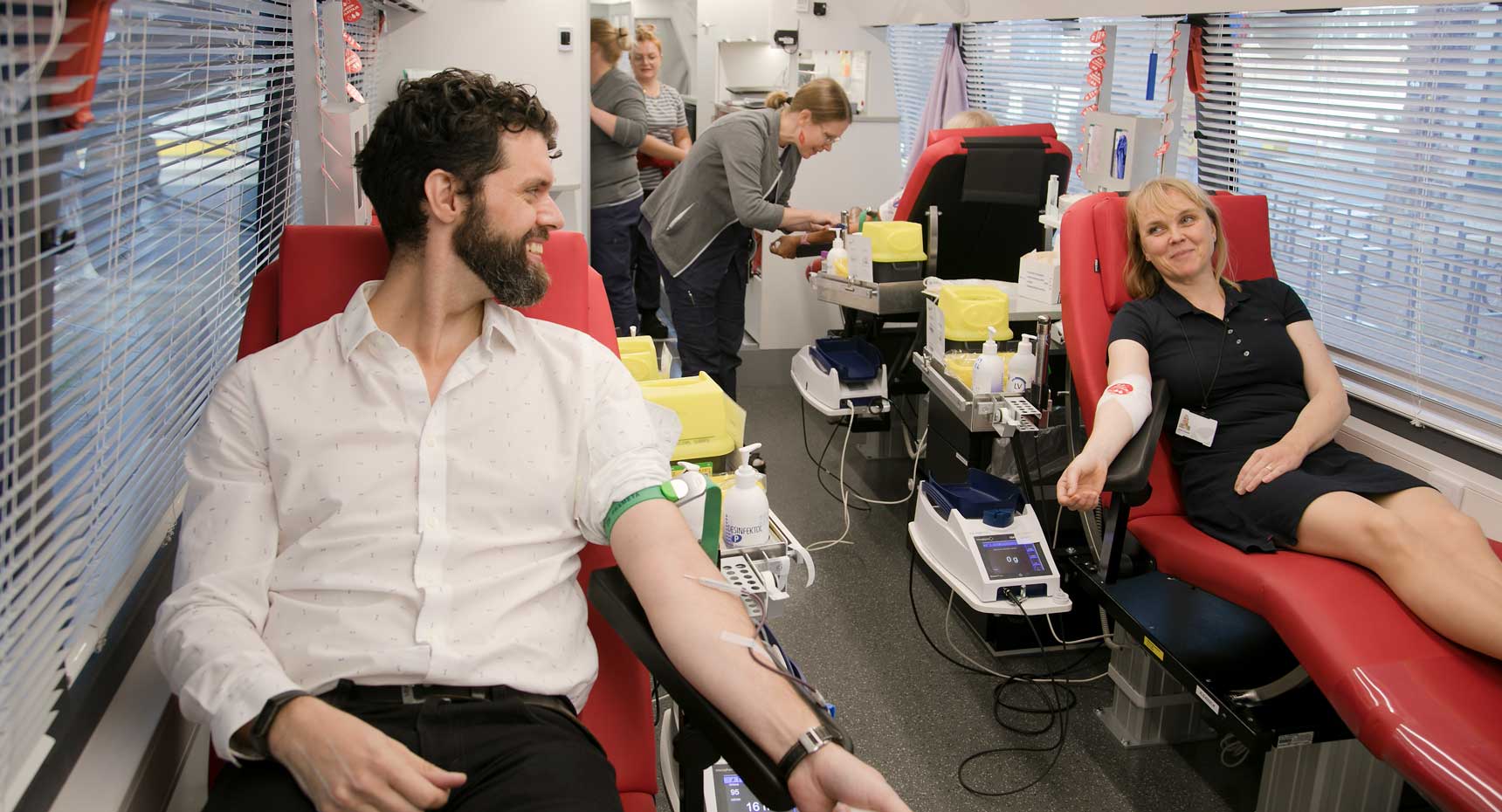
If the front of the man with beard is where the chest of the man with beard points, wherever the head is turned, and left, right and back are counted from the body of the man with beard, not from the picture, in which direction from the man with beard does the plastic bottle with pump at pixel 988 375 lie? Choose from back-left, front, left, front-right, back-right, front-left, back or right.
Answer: back-left

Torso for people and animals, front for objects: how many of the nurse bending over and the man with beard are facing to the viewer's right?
1

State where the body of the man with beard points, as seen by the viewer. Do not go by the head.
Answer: toward the camera

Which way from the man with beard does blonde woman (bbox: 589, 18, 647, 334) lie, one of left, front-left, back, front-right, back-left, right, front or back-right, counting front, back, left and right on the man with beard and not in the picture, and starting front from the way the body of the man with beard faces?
back

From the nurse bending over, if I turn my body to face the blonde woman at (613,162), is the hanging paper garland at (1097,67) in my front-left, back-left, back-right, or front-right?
back-right

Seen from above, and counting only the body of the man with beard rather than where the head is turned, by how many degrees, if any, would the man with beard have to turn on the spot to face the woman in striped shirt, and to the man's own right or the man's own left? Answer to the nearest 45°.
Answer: approximately 180°

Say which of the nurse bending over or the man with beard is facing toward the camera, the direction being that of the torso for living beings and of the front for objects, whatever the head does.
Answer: the man with beard

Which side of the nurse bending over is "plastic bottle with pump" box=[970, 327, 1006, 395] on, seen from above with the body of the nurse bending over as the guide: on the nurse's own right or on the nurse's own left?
on the nurse's own right

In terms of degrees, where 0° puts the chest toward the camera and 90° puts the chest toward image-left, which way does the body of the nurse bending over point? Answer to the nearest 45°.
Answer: approximately 270°

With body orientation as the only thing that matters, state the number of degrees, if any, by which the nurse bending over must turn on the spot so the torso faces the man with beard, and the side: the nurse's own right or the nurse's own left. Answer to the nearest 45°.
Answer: approximately 90° to the nurse's own right

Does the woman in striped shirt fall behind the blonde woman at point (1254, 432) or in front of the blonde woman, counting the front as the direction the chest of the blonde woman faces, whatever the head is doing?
behind

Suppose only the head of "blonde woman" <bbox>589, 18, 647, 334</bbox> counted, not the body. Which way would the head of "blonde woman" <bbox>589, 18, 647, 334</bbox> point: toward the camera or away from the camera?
away from the camera

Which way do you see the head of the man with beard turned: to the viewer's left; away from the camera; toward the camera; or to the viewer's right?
to the viewer's right

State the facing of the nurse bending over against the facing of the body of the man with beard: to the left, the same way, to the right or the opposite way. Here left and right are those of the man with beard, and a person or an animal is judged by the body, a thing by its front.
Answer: to the left
